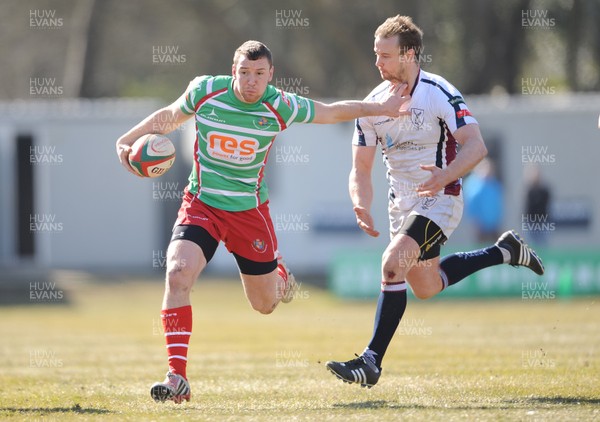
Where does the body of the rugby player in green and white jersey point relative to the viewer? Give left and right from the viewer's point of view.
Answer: facing the viewer

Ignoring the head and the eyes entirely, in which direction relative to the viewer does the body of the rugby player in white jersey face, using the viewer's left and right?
facing the viewer and to the left of the viewer

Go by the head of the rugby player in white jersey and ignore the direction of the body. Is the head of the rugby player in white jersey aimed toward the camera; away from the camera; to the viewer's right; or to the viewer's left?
to the viewer's left

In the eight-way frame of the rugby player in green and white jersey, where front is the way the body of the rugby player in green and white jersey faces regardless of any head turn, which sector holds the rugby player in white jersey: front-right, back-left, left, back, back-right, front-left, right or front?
left

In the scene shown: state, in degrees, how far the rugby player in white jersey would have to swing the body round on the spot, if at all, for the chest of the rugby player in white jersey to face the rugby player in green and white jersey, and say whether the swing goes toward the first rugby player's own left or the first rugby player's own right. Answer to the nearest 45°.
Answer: approximately 45° to the first rugby player's own right

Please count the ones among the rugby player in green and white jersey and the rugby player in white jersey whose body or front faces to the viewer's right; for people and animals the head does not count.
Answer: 0
